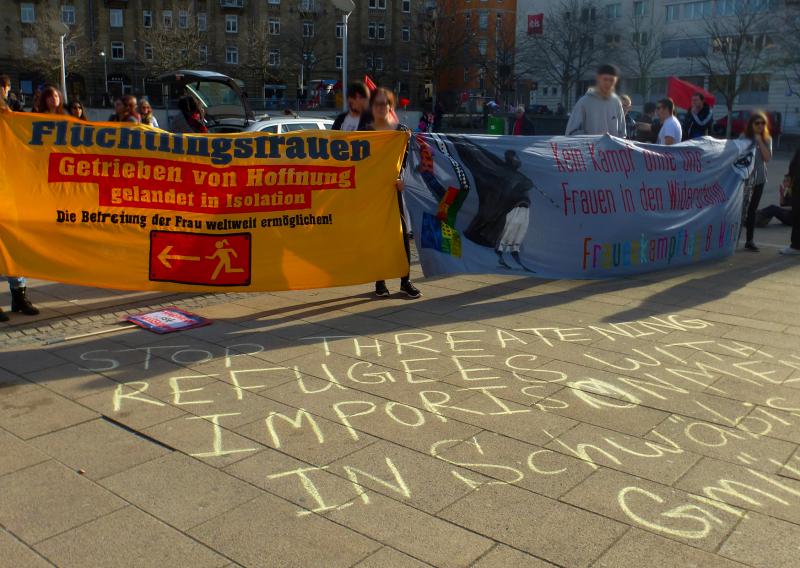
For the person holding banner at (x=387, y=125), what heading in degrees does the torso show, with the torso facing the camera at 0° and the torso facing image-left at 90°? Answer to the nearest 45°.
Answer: approximately 0°

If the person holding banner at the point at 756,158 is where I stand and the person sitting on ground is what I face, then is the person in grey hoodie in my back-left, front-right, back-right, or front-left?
back-left

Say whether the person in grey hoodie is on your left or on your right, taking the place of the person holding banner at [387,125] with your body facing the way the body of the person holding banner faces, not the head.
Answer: on your left

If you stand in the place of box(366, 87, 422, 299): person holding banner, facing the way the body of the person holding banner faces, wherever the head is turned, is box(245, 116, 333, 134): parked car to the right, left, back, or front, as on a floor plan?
back

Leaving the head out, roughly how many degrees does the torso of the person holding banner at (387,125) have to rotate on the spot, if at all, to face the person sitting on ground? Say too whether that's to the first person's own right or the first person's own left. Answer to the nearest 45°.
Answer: approximately 135° to the first person's own left

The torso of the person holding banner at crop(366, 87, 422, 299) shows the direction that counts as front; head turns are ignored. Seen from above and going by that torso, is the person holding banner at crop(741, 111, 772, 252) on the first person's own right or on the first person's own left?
on the first person's own left
